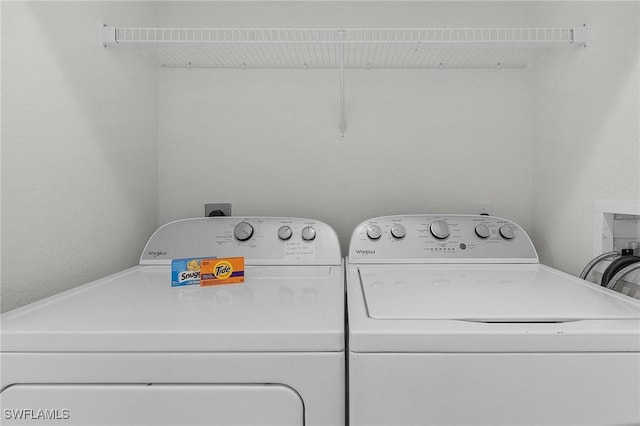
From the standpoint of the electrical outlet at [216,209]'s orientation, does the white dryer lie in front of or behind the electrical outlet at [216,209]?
in front

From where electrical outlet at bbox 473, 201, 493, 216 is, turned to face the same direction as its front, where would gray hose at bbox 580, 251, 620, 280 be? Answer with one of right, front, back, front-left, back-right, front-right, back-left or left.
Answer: front-left

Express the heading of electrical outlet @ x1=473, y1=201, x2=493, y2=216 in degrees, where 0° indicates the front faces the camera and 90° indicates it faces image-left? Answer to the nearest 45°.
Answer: approximately 0°

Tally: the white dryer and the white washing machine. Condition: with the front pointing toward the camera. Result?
2

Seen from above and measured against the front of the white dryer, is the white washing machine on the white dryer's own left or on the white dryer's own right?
on the white dryer's own left

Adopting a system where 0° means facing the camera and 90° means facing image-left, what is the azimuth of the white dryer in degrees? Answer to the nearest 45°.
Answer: approximately 0°

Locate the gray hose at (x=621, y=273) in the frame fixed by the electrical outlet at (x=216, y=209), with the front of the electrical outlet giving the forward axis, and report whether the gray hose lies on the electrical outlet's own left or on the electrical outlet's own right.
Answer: on the electrical outlet's own left

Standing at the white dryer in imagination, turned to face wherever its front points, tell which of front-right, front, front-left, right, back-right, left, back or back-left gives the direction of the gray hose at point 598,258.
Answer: left
